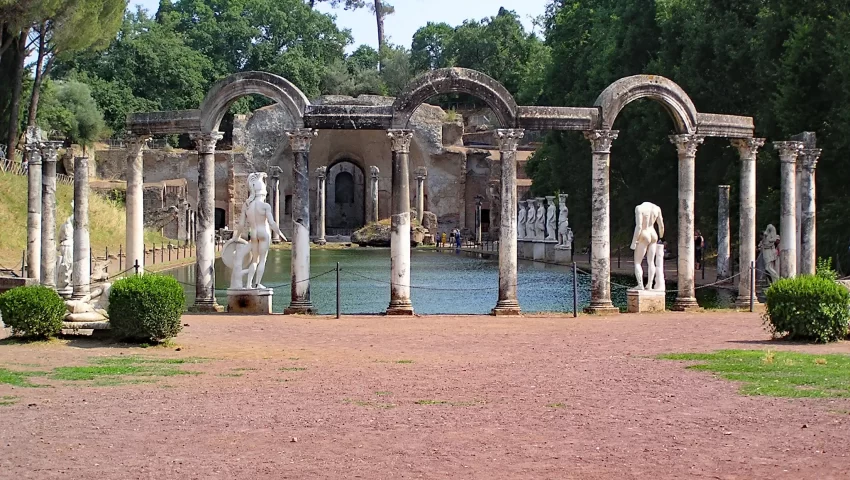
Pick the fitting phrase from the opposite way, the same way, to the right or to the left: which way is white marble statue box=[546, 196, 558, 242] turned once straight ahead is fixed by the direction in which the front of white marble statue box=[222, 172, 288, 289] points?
to the left

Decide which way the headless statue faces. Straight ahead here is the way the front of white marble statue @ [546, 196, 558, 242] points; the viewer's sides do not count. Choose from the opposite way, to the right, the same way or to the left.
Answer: to the right

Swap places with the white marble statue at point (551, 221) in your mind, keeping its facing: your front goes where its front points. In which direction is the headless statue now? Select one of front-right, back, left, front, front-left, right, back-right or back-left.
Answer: left

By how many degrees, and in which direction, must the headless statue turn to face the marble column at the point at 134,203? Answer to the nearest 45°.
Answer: approximately 90° to its left

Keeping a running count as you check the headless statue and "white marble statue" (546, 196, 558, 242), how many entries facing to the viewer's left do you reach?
1

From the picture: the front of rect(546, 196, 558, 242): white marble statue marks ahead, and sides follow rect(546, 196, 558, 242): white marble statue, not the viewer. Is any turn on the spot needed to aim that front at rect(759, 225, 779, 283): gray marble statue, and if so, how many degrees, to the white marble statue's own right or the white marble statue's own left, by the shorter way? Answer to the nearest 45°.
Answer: approximately 90° to the white marble statue's own left

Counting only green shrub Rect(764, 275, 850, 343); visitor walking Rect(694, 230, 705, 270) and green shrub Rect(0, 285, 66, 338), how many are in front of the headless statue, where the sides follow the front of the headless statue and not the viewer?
1

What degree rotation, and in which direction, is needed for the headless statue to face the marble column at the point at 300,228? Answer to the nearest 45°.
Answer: approximately 90° to its left

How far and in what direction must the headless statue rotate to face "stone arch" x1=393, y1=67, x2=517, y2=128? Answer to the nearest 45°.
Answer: approximately 90° to its left

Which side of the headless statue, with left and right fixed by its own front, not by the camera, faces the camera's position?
back

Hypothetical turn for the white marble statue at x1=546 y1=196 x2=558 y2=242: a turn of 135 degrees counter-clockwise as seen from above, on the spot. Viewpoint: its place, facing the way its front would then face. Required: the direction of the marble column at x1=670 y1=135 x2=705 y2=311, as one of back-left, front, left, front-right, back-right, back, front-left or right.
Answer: front-right

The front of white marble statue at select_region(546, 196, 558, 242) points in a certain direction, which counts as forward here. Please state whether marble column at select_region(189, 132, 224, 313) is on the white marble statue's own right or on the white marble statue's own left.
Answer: on the white marble statue's own left

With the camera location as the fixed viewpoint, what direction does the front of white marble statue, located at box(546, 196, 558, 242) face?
facing to the left of the viewer

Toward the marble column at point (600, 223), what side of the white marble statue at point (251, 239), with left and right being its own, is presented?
right

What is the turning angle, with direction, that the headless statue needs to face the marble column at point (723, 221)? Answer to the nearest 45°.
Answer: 0° — it already faces it

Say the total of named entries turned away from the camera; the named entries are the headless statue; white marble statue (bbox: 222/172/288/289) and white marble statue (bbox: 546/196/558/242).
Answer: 2

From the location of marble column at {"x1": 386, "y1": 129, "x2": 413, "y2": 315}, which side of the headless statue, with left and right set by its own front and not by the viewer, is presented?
left
